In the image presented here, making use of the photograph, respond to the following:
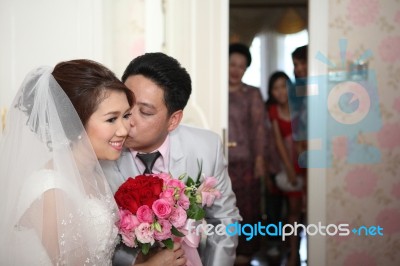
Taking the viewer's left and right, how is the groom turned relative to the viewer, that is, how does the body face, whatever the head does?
facing the viewer and to the left of the viewer

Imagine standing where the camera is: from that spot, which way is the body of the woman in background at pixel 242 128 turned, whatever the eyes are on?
toward the camera

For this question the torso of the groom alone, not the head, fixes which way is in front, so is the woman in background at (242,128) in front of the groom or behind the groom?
behind

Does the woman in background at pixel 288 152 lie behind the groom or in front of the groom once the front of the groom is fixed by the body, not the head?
behind

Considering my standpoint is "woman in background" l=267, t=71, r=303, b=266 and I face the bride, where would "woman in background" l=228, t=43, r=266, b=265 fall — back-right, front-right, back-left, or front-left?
front-right

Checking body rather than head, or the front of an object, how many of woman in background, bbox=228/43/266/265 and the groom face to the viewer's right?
0

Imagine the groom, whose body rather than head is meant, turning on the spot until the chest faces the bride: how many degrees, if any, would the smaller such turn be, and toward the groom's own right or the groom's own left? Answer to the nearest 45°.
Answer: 0° — they already face them

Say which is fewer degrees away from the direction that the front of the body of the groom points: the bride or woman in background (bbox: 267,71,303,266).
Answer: the bride

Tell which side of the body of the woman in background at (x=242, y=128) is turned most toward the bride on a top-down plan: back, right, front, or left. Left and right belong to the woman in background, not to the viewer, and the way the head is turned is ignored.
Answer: front

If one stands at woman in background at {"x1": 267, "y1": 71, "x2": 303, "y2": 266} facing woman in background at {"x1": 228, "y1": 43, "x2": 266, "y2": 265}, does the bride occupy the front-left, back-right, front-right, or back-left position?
front-left

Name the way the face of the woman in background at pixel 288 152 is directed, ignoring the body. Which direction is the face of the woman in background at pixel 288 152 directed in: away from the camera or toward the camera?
toward the camera

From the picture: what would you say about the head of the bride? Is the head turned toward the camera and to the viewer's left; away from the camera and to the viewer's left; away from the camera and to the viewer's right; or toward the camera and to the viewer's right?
toward the camera and to the viewer's right

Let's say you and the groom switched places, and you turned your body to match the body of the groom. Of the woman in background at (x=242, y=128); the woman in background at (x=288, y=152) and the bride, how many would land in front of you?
1
